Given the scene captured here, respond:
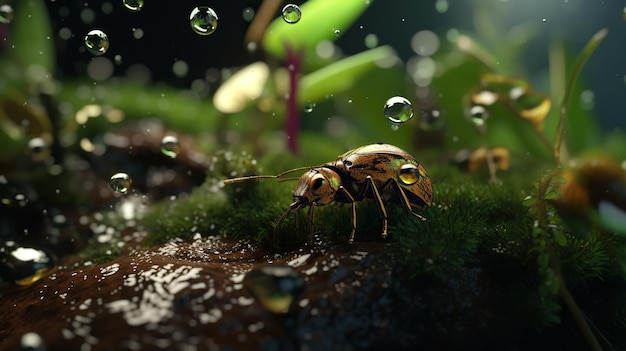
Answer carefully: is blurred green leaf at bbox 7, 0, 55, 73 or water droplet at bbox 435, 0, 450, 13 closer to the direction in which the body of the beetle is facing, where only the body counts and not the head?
the blurred green leaf

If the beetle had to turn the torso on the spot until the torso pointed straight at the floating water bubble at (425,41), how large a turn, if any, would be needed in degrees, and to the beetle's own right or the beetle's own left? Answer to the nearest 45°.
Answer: approximately 90° to the beetle's own right

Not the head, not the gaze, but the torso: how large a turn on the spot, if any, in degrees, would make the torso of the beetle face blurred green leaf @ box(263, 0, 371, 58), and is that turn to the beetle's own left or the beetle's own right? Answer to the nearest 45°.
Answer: approximately 90° to the beetle's own right

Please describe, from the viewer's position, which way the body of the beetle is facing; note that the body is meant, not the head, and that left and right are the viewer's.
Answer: facing to the left of the viewer

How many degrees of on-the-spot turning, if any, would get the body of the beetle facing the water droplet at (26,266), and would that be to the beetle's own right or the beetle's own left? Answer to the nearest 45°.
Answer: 0° — it already faces it

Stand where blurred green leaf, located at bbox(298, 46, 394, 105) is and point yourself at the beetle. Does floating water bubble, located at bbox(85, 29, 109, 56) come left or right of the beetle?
right

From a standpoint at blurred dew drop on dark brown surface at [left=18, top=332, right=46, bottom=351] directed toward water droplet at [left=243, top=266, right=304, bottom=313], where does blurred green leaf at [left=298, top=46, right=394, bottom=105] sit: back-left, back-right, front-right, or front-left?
front-left

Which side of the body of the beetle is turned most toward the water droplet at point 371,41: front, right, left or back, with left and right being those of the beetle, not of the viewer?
right

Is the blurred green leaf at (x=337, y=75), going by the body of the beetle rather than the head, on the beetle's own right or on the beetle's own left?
on the beetle's own right
